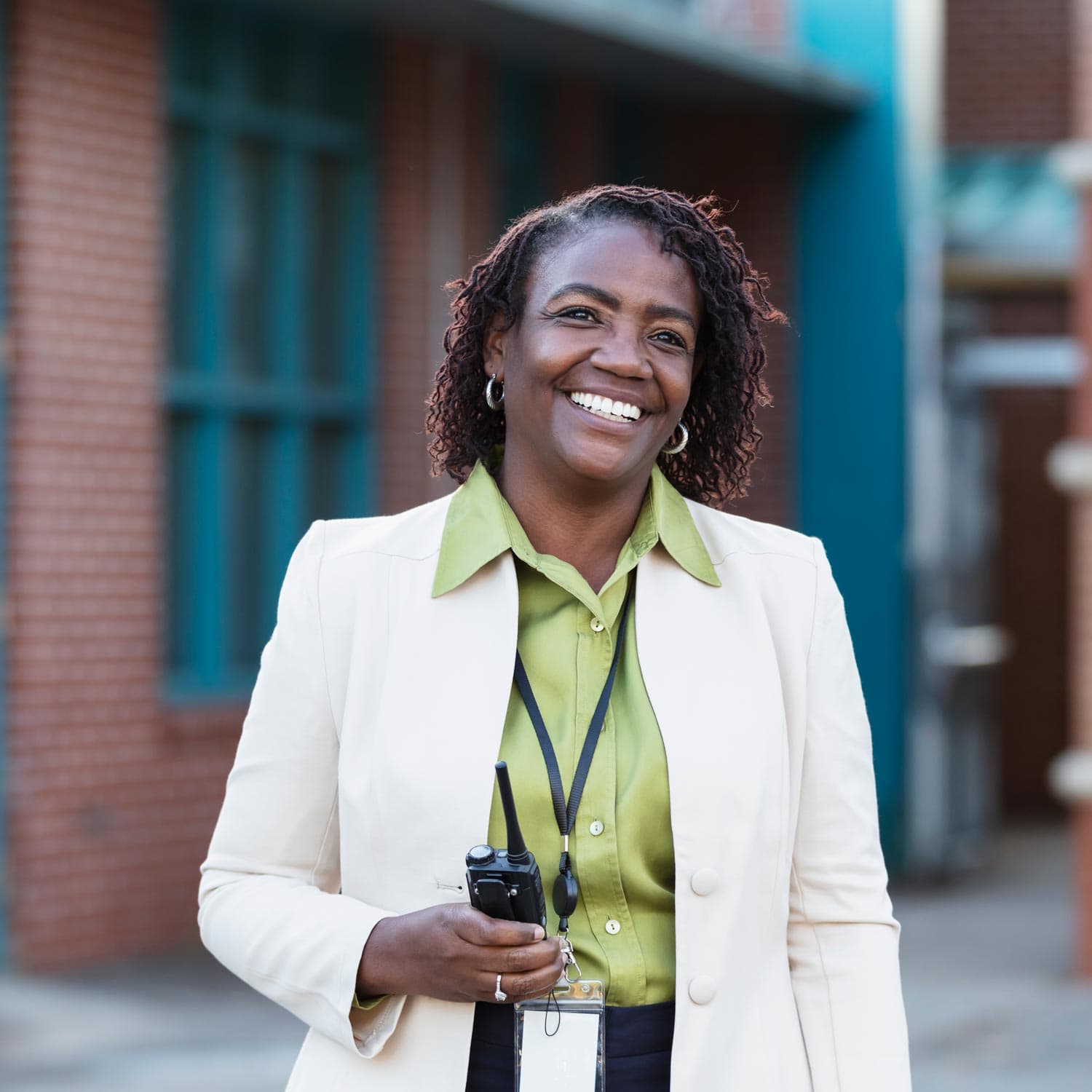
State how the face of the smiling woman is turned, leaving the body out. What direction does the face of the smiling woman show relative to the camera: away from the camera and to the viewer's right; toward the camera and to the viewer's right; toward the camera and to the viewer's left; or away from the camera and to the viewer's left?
toward the camera and to the viewer's right

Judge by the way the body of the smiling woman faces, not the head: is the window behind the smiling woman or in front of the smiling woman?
behind

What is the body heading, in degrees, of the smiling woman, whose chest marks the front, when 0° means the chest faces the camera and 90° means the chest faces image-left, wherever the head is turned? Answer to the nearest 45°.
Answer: approximately 0°
